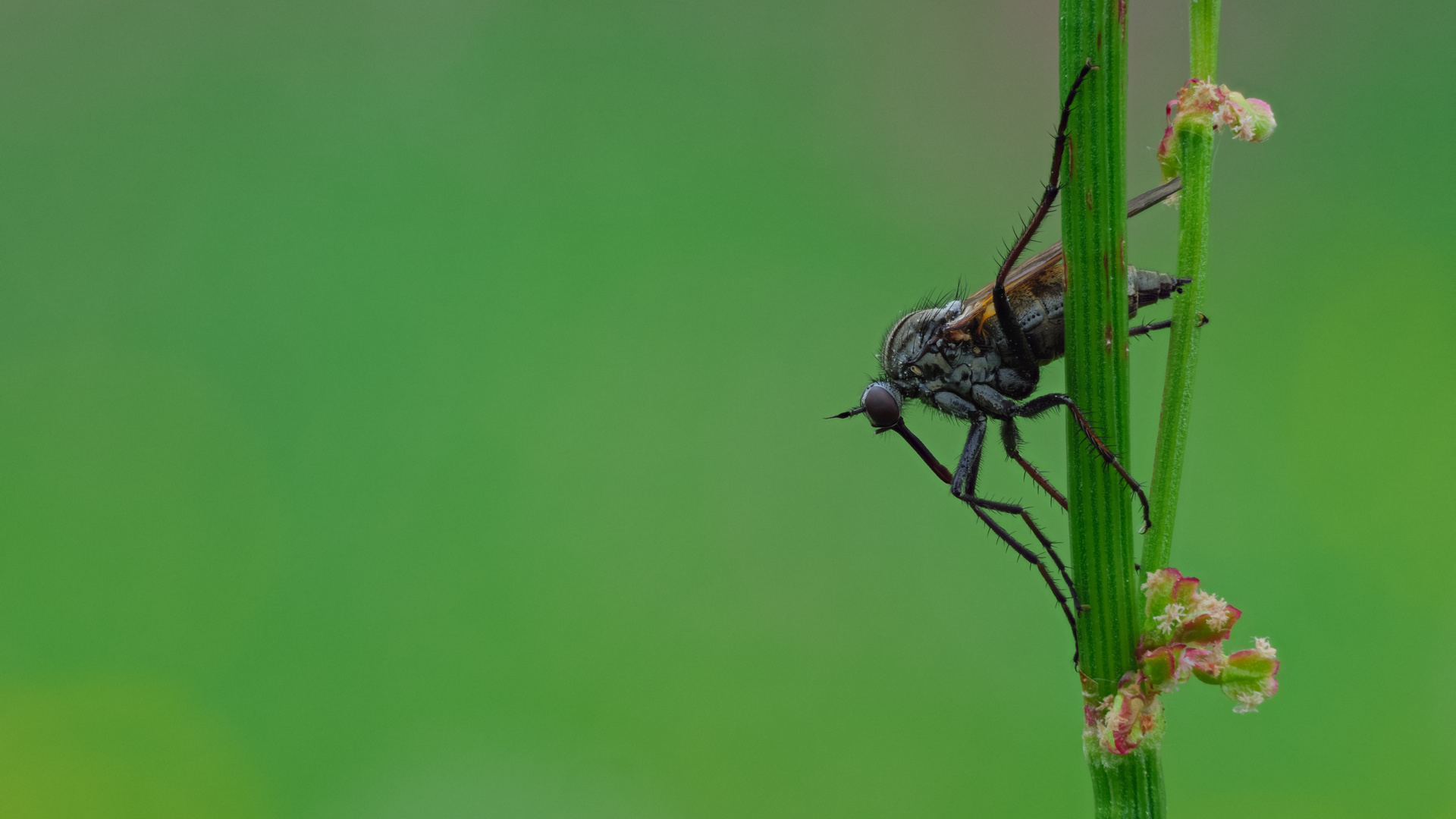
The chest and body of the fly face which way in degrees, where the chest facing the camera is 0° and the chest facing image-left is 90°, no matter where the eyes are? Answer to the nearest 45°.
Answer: approximately 90°
